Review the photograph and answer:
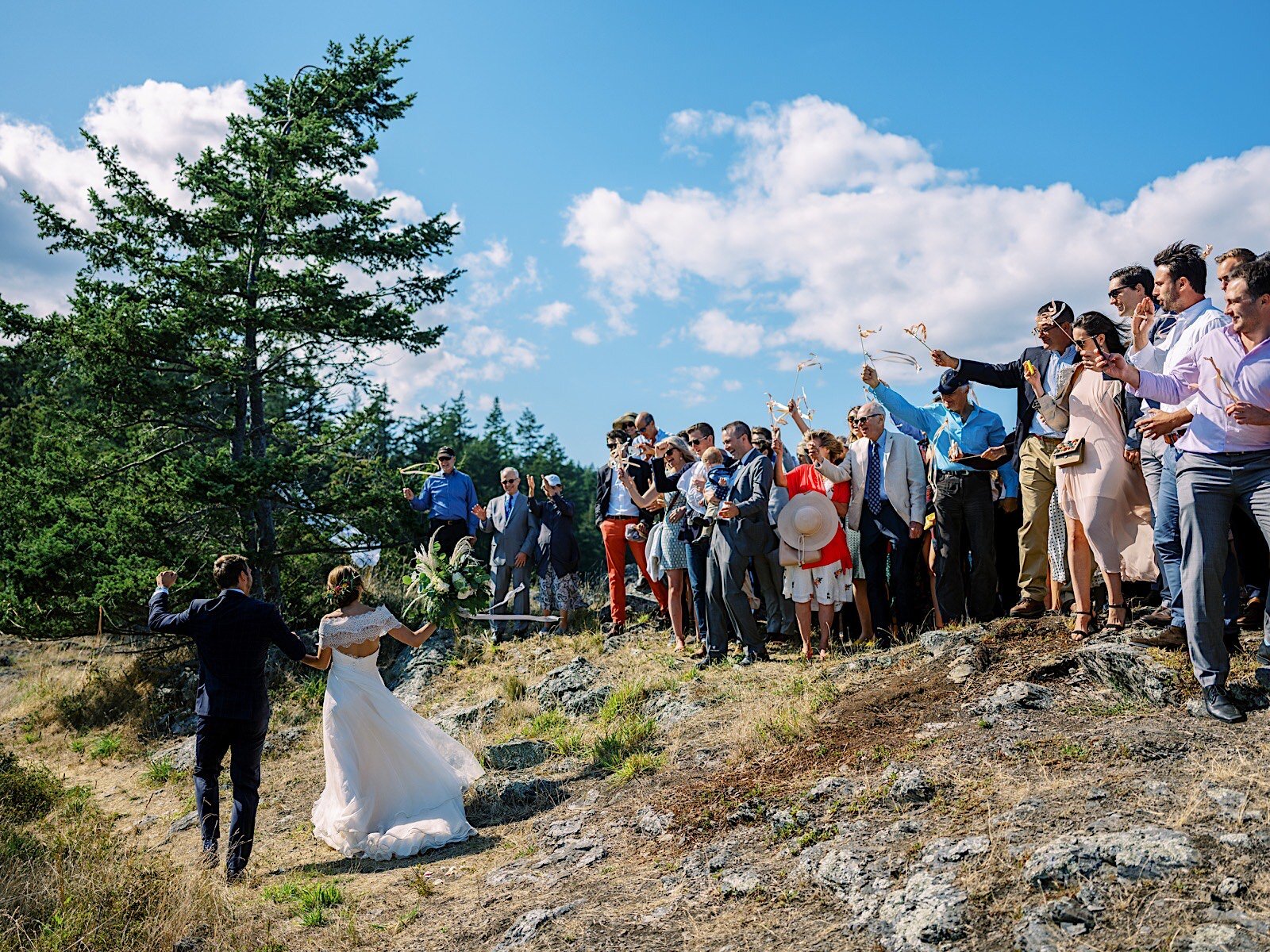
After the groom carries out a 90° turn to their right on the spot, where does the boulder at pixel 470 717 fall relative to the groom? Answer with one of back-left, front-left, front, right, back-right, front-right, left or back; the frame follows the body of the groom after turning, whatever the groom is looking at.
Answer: front-left

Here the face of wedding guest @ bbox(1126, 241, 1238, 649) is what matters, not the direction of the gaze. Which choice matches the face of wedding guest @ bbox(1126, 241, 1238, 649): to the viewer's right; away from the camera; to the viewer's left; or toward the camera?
to the viewer's left

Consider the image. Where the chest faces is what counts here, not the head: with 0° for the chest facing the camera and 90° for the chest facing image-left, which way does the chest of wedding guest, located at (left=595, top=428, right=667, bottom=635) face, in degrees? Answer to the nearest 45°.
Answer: approximately 0°

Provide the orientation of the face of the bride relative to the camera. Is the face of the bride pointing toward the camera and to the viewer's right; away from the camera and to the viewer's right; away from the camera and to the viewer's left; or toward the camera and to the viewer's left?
away from the camera and to the viewer's right

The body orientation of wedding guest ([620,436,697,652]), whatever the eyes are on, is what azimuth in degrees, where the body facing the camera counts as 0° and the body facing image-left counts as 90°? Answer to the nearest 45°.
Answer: approximately 45°

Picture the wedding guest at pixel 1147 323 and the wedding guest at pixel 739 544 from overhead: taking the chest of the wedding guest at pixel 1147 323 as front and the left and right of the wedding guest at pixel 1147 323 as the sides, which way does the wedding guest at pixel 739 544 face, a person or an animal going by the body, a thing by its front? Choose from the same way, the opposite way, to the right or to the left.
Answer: the same way

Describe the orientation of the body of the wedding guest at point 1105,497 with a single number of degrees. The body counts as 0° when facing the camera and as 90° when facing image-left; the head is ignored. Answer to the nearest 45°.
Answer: approximately 45°

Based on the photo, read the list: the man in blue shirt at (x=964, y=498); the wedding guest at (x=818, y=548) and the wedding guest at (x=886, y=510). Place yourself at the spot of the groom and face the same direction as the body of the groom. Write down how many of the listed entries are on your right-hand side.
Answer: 3

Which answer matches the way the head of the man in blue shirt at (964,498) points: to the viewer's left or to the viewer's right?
to the viewer's left

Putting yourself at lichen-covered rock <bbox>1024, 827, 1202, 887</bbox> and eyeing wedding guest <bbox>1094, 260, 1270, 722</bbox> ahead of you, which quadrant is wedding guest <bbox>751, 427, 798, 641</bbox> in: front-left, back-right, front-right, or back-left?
front-left

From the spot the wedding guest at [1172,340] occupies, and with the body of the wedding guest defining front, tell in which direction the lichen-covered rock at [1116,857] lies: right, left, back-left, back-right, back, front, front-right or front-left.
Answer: left

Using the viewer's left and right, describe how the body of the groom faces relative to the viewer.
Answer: facing away from the viewer
